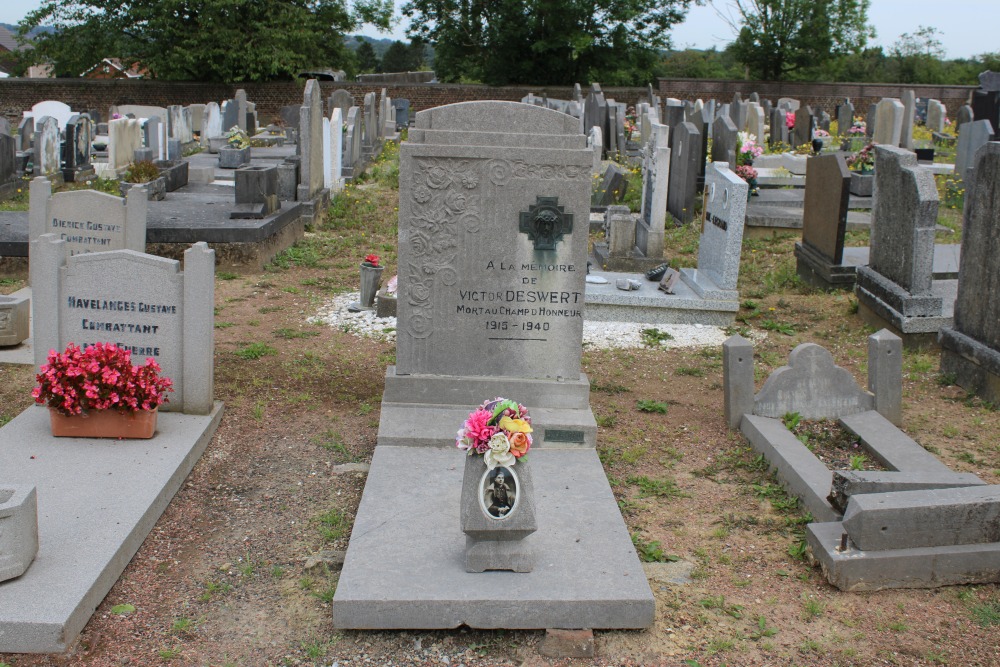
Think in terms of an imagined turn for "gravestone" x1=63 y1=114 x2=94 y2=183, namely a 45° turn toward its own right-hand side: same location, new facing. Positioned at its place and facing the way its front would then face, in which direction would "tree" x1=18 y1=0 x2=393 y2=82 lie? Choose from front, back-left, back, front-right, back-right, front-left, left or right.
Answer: back

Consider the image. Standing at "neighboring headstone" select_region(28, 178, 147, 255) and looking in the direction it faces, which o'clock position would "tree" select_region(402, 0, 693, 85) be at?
The tree is roughly at 7 o'clock from the neighboring headstone.

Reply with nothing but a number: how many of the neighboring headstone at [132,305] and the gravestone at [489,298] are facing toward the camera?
2

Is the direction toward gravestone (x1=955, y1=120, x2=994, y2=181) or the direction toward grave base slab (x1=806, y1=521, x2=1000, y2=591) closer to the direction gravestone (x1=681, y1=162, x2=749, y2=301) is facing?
the grave base slab

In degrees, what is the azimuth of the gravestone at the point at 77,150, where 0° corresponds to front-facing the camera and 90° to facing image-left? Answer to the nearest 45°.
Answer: approximately 315°

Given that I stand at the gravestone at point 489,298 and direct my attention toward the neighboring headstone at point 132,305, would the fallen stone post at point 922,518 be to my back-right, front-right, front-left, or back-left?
back-left

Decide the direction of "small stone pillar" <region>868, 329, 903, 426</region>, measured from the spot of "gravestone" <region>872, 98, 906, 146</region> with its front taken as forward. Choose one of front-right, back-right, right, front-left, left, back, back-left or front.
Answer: front-left

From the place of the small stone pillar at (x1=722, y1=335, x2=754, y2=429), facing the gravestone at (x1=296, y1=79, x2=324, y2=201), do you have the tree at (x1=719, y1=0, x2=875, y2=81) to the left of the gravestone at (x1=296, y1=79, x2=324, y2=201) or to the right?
right

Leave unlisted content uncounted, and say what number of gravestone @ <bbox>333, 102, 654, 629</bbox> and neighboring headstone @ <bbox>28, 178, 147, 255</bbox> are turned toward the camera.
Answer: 2

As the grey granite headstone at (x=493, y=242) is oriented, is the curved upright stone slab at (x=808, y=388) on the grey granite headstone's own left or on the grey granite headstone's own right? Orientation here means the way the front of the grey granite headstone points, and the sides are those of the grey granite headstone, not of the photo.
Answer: on the grey granite headstone's own left
